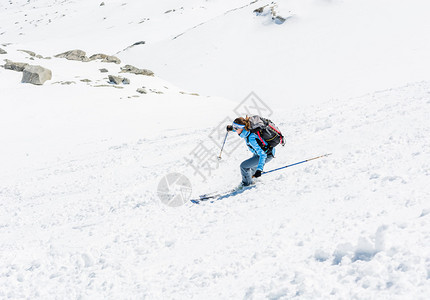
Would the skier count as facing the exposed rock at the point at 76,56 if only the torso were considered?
no

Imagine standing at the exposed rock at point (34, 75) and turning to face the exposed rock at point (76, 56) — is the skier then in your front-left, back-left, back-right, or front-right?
back-right

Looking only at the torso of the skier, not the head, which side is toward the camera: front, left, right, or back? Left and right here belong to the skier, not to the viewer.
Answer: left

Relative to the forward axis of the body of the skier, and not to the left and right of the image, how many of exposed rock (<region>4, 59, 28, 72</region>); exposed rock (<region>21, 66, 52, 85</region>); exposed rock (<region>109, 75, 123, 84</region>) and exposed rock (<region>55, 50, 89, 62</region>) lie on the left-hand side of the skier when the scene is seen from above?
0

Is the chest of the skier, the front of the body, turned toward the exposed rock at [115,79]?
no

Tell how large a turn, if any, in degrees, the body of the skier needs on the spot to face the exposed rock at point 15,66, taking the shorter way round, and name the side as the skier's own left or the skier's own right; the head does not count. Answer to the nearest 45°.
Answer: approximately 45° to the skier's own right

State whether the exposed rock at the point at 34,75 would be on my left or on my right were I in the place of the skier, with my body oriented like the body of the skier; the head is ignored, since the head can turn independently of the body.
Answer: on my right

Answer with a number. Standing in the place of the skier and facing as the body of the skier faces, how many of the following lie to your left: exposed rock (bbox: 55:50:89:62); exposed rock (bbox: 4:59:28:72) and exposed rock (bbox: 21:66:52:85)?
0

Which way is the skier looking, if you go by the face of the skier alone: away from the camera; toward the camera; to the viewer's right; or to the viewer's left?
to the viewer's left
